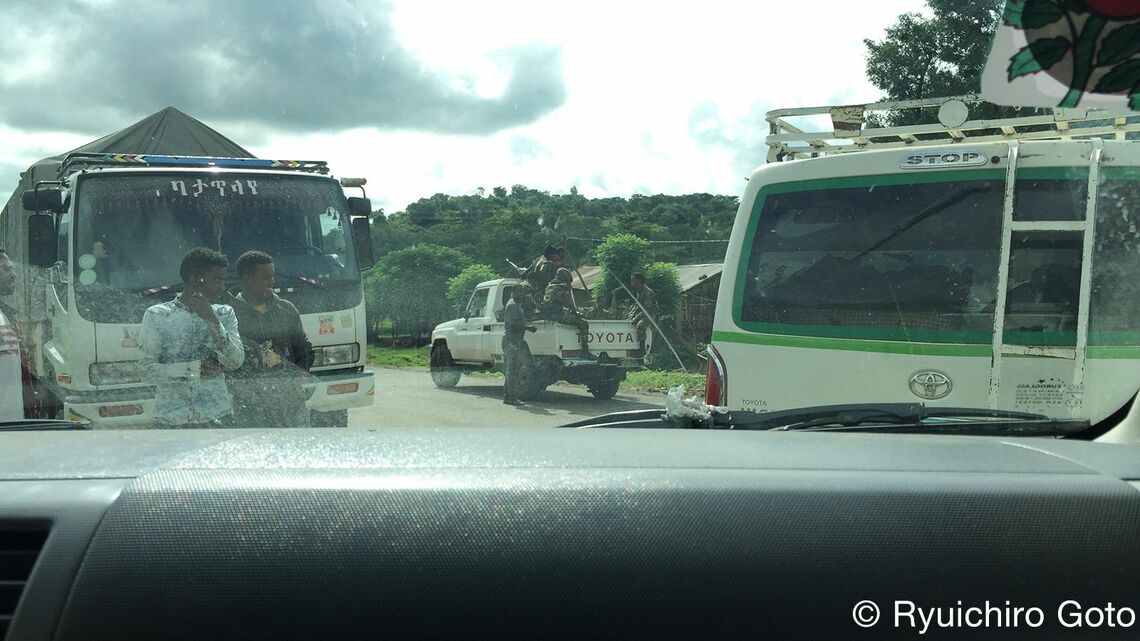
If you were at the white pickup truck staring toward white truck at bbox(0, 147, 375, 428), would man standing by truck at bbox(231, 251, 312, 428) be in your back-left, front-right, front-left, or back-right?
front-left

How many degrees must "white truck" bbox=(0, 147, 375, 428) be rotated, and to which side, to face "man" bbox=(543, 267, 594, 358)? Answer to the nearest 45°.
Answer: approximately 135° to its left

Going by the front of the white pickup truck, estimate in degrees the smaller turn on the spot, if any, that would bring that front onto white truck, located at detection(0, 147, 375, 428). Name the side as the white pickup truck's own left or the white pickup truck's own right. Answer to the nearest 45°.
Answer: approximately 90° to the white pickup truck's own left

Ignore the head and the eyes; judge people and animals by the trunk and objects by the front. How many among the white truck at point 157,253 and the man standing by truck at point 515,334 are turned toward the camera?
1

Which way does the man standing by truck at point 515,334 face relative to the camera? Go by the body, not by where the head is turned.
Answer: to the viewer's right

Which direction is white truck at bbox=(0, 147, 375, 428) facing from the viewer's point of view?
toward the camera

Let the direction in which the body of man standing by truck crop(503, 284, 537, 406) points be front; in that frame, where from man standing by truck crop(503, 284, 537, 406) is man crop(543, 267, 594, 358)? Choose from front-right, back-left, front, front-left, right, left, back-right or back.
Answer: front

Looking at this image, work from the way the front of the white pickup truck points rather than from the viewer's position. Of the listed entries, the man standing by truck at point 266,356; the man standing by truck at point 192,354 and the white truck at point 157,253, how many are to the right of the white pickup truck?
0

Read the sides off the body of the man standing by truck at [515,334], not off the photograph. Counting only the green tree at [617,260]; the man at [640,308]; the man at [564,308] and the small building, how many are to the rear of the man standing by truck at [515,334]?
0

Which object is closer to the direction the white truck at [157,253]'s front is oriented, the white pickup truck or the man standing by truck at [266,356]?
the man standing by truck

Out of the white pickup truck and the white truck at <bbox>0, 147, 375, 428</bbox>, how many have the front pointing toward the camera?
1

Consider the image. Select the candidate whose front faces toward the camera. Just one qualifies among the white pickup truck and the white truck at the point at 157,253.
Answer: the white truck

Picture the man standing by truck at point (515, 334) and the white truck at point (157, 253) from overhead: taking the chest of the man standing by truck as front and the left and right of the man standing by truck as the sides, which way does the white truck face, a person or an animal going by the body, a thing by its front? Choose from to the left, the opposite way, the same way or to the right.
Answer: to the right

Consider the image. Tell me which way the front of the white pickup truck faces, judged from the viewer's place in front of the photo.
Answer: facing away from the viewer and to the left of the viewer

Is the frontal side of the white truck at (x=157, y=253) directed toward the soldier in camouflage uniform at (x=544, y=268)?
no
